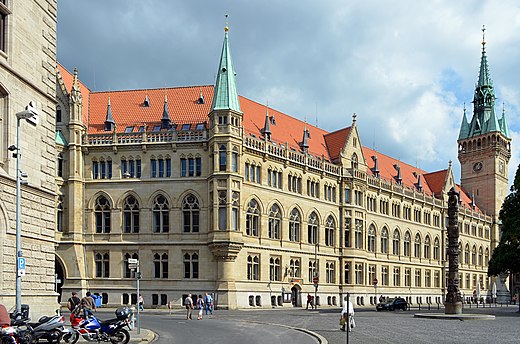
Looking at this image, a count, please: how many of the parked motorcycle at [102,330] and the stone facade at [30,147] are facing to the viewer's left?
1

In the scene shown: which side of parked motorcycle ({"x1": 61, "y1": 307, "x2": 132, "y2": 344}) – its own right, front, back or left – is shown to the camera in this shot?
left

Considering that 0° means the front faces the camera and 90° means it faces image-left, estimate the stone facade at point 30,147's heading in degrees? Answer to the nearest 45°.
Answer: approximately 315°
